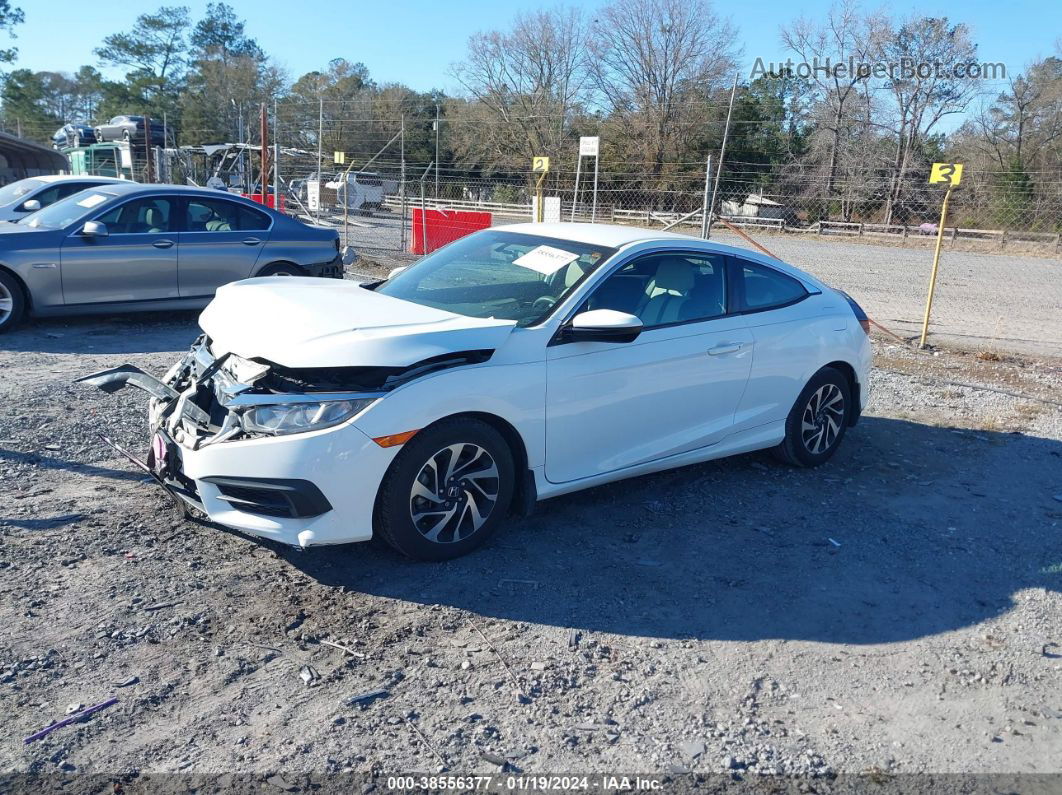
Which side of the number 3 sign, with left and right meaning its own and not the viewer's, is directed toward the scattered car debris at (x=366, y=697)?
front

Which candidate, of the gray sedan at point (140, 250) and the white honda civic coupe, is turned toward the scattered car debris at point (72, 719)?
the white honda civic coupe

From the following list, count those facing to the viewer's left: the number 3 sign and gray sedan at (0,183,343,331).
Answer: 1

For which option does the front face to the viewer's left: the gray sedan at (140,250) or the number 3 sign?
the gray sedan

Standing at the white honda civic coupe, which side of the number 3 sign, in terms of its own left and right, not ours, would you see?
front

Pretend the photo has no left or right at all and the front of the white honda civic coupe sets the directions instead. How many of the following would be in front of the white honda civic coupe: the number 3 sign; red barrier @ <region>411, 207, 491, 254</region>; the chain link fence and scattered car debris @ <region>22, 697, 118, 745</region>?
1

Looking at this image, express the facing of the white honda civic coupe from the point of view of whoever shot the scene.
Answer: facing the viewer and to the left of the viewer

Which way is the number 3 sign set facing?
toward the camera

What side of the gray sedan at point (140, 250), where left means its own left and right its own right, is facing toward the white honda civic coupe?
left

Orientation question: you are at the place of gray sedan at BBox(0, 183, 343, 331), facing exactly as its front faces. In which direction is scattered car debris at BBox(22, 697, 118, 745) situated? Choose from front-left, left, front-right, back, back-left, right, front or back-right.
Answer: left

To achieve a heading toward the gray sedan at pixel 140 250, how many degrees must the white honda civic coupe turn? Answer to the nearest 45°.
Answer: approximately 90° to its right

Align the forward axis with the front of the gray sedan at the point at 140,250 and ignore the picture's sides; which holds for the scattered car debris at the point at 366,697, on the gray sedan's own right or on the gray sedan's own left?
on the gray sedan's own left

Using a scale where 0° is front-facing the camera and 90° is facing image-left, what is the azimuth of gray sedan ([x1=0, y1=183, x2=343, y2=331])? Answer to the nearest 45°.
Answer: approximately 90°

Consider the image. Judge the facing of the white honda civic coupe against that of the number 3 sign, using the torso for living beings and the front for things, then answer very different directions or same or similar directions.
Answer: same or similar directions

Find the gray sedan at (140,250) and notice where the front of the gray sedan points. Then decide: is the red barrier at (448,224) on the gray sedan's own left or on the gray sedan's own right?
on the gray sedan's own right
